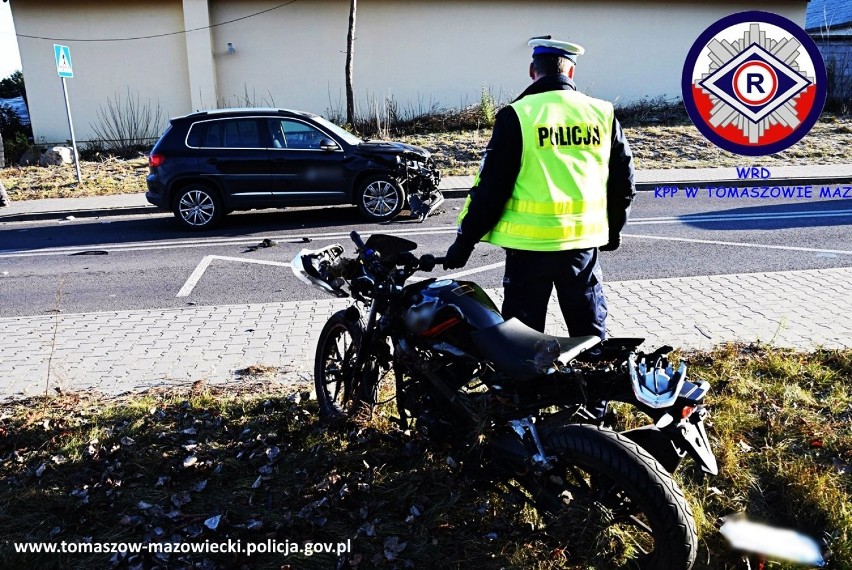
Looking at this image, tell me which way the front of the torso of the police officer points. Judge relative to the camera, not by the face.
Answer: away from the camera

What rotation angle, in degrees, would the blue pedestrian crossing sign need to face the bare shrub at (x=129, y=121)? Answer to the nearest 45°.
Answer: approximately 135° to its left

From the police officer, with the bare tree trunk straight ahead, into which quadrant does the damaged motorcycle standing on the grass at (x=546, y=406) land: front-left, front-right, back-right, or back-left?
back-left

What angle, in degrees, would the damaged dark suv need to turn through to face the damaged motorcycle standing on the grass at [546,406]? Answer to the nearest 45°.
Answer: approximately 90° to its right

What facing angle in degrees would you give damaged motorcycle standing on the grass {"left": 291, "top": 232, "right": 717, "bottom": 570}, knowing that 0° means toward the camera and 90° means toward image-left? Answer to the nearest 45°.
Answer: approximately 135°

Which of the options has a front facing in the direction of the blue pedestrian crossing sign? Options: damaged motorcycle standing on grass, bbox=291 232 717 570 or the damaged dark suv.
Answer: the damaged motorcycle standing on grass

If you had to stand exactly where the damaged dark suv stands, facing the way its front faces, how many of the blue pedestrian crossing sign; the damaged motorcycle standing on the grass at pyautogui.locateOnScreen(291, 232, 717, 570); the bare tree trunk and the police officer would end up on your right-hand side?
2

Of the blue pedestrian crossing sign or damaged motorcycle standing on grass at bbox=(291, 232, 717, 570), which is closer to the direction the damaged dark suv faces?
the damaged motorcycle standing on grass

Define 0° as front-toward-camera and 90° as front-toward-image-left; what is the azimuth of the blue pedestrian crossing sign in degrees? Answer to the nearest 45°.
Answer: approximately 315°

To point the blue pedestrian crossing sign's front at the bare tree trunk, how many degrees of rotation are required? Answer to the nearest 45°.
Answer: approximately 45° to its left

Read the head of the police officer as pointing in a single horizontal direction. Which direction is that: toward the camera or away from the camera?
away from the camera

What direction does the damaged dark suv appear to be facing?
to the viewer's right
